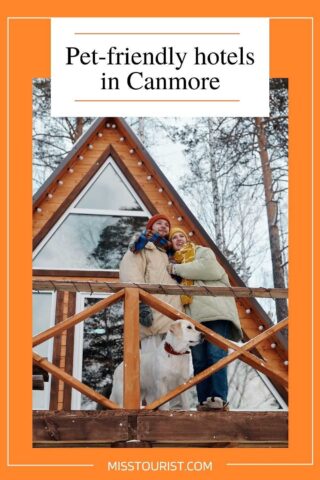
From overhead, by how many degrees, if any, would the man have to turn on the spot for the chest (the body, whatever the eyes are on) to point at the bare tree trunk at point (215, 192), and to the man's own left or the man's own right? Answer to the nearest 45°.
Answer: approximately 135° to the man's own left

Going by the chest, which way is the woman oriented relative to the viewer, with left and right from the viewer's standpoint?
facing the viewer and to the left of the viewer

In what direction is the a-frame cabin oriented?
toward the camera

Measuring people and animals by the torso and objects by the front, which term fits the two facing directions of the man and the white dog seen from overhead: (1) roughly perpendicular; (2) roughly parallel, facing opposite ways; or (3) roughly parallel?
roughly parallel

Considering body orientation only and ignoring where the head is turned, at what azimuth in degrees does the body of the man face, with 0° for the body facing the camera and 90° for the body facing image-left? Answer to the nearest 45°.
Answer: approximately 315°

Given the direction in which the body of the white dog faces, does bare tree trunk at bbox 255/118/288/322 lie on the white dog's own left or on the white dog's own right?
on the white dog's own left
